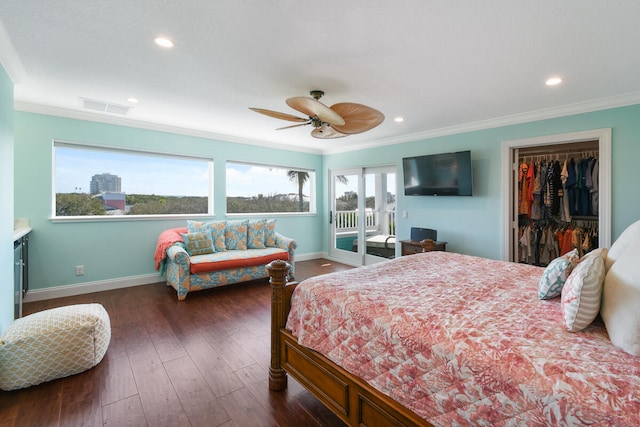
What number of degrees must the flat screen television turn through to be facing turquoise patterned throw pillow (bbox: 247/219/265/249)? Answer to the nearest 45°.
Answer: approximately 45° to its right

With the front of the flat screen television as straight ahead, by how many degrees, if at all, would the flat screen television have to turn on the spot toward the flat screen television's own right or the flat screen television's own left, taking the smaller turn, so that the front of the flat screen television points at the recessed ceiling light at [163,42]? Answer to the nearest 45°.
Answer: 0° — it already faces it

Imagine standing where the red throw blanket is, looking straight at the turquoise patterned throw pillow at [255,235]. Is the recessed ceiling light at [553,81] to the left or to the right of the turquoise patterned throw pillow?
right

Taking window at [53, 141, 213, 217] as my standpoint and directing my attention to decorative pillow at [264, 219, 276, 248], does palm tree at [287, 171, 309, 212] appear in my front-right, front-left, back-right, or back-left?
front-left

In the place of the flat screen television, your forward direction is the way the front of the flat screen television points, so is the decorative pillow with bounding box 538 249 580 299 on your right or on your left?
on your left

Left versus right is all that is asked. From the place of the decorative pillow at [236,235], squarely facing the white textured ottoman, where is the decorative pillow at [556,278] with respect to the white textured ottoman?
left

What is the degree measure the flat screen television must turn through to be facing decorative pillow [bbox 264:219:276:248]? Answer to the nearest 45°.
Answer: approximately 45° to its right

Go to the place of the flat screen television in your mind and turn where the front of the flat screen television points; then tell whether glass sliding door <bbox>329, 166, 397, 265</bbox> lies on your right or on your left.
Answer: on your right

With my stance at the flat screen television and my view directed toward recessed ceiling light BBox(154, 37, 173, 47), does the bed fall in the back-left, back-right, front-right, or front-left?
front-left

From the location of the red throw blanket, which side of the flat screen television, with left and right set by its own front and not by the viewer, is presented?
front

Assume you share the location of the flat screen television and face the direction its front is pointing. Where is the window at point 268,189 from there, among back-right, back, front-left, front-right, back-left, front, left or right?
front-right

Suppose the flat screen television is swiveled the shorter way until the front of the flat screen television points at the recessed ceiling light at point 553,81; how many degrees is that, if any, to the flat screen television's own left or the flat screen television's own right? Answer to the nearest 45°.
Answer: approximately 90° to the flat screen television's own left

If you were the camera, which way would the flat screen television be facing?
facing the viewer and to the left of the viewer

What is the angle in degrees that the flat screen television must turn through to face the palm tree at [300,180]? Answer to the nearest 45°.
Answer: approximately 45° to its right
